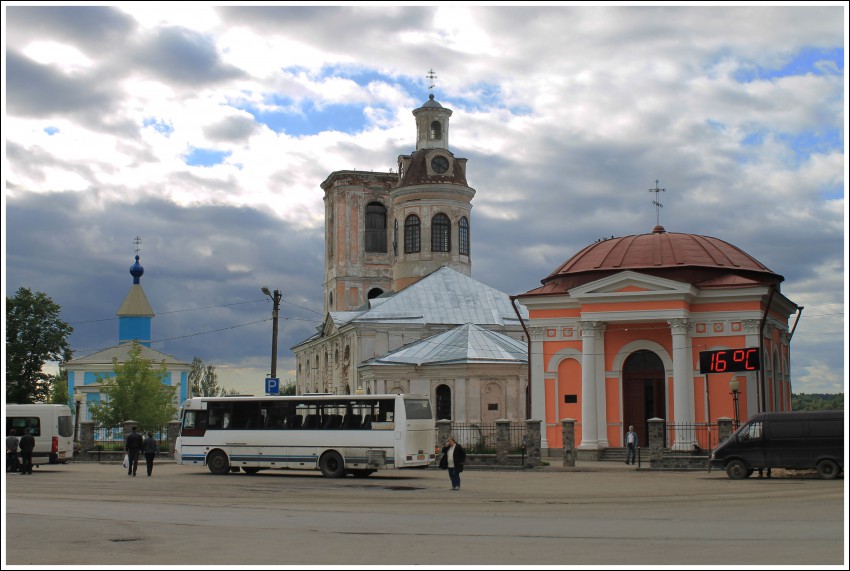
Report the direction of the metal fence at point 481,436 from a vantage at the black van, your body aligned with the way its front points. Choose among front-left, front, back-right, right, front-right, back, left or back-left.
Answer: front-right

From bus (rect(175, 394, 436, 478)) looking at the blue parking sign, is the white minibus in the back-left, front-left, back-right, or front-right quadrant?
front-left

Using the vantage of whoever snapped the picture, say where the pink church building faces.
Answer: facing the viewer

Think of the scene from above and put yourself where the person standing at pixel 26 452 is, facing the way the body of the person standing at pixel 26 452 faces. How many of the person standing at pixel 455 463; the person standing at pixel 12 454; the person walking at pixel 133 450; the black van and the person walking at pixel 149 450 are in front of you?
1

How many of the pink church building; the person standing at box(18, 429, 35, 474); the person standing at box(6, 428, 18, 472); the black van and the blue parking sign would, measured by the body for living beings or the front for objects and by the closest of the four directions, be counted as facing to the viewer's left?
1

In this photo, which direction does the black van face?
to the viewer's left

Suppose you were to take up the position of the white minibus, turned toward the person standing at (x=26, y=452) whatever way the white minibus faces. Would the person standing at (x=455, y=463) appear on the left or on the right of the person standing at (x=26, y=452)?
left

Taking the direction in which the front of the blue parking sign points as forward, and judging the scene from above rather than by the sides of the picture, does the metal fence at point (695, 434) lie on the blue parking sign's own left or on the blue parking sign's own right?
on the blue parking sign's own left

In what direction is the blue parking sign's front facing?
toward the camera

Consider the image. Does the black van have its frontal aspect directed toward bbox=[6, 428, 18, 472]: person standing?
yes

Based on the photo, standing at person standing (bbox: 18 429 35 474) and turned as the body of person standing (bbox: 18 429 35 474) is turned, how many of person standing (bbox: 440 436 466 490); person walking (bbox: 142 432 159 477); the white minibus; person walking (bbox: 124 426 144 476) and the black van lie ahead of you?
1

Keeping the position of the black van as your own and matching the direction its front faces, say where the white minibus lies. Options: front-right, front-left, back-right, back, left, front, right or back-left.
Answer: front
